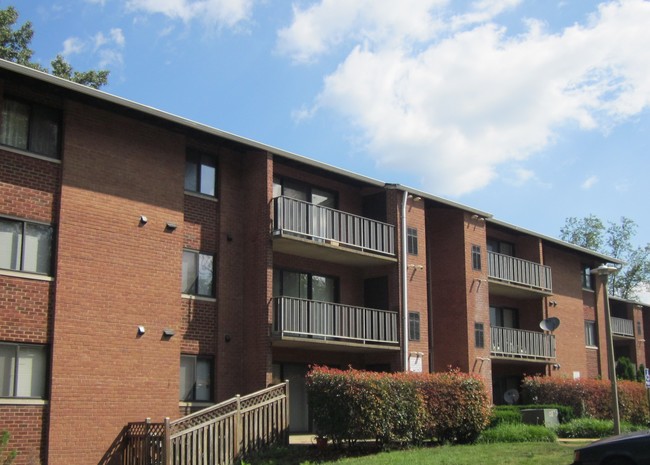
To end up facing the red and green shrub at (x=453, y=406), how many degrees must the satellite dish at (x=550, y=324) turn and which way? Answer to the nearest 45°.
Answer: approximately 45° to its right

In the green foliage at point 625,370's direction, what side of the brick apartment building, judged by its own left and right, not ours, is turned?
left

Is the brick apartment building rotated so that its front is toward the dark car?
yes

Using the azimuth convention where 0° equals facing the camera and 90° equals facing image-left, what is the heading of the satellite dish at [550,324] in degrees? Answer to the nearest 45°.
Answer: approximately 315°

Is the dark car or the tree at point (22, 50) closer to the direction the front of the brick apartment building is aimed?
the dark car

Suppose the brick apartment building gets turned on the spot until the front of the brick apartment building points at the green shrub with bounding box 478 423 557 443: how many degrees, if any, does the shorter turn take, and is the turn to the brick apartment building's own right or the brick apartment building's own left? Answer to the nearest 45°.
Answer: approximately 45° to the brick apartment building's own left

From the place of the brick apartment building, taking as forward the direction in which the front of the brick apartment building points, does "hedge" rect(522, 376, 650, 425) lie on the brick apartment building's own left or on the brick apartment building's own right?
on the brick apartment building's own left

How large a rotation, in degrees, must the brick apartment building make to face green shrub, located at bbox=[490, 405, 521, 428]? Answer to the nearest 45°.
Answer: approximately 90° to its left

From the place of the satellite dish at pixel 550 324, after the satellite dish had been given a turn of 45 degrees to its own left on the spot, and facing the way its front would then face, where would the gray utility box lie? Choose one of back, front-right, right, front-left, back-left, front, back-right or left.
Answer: right

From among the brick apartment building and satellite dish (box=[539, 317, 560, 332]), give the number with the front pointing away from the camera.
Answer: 0
